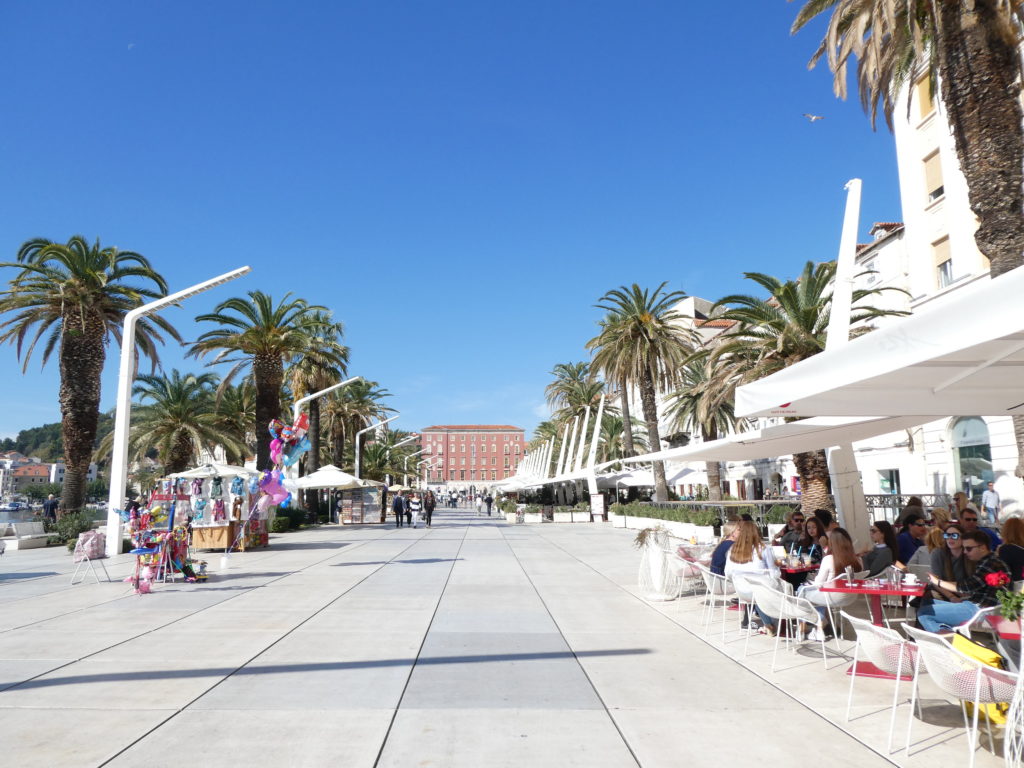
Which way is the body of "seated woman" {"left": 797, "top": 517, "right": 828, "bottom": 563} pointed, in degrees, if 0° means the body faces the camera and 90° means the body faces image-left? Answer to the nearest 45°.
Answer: approximately 45°

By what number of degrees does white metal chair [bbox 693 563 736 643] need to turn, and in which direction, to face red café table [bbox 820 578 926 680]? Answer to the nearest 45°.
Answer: approximately 90° to its right

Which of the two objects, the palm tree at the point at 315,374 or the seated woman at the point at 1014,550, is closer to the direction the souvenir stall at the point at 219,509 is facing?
the seated woman

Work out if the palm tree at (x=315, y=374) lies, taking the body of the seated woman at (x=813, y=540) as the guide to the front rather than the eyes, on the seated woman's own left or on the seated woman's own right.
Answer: on the seated woman's own right

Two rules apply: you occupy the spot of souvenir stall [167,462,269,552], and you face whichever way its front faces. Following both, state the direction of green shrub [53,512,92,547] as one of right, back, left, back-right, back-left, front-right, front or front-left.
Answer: back-right

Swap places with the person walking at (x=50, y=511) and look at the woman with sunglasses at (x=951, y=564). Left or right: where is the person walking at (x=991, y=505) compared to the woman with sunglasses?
left
